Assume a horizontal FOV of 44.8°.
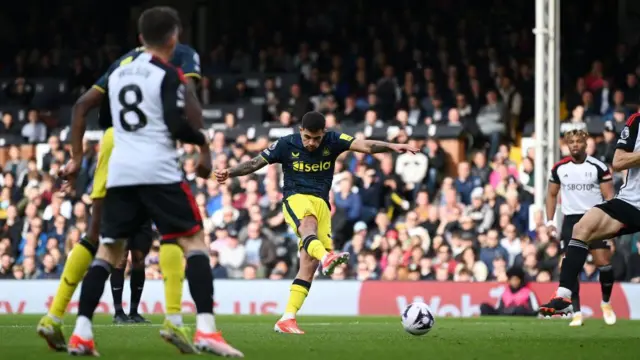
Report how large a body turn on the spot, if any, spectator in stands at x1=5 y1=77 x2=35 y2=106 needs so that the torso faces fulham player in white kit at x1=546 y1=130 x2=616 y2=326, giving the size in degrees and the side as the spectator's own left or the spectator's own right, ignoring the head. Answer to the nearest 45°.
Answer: approximately 45° to the spectator's own left

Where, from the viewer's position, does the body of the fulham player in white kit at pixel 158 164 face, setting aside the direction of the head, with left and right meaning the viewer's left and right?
facing away from the viewer and to the right of the viewer

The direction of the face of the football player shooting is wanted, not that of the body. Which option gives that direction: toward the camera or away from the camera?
toward the camera

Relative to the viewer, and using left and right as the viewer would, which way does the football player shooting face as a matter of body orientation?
facing the viewer

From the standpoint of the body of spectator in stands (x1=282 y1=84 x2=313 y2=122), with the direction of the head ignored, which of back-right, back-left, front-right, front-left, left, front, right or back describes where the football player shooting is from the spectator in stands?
front

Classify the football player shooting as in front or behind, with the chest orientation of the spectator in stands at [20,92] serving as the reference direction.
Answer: in front

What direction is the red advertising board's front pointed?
toward the camera

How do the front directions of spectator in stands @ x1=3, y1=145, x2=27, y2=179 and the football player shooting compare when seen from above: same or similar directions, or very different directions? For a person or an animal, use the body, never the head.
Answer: same or similar directions

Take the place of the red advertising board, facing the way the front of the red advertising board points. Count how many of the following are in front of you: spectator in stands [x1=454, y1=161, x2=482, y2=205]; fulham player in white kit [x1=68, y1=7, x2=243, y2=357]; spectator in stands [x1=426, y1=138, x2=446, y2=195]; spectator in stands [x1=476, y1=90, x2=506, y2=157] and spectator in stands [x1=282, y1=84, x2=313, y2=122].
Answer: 1

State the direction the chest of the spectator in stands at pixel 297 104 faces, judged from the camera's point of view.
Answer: toward the camera

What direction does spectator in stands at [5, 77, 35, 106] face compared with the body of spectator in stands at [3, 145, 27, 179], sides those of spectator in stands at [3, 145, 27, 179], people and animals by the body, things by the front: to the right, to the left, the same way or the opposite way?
the same way

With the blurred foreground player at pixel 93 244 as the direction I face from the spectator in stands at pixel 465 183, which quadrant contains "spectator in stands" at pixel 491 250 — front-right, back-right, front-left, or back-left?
front-left

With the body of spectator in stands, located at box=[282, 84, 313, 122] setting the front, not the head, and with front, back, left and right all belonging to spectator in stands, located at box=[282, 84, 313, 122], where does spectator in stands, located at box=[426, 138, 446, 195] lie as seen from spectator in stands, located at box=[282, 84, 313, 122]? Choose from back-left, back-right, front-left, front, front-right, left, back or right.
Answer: front-left

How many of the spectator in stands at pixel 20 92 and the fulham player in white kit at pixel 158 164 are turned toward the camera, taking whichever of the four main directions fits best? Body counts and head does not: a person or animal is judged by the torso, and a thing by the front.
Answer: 1

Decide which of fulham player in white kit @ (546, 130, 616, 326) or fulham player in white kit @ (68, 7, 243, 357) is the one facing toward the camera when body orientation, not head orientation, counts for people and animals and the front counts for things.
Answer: fulham player in white kit @ (546, 130, 616, 326)

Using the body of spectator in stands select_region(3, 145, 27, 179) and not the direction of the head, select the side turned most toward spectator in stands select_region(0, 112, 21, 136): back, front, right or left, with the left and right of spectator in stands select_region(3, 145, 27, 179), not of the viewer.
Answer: back
